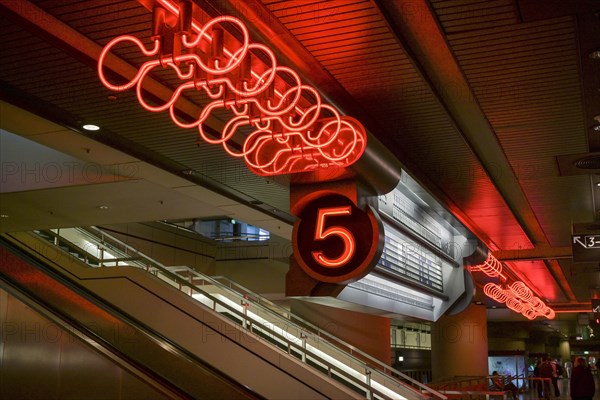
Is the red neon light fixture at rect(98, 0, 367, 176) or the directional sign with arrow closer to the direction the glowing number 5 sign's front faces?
the red neon light fixture

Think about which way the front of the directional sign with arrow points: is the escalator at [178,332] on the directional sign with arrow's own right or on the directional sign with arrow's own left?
on the directional sign with arrow's own right

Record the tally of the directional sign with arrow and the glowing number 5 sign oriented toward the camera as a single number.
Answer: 2

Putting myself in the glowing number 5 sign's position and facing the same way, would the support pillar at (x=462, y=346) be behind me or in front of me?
behind

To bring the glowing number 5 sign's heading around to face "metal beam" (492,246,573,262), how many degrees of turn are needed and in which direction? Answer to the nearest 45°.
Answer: approximately 135° to its left

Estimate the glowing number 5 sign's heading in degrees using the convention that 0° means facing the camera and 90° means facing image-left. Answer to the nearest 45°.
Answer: approximately 0°

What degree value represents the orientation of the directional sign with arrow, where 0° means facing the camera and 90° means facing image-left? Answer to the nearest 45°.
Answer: approximately 0°
